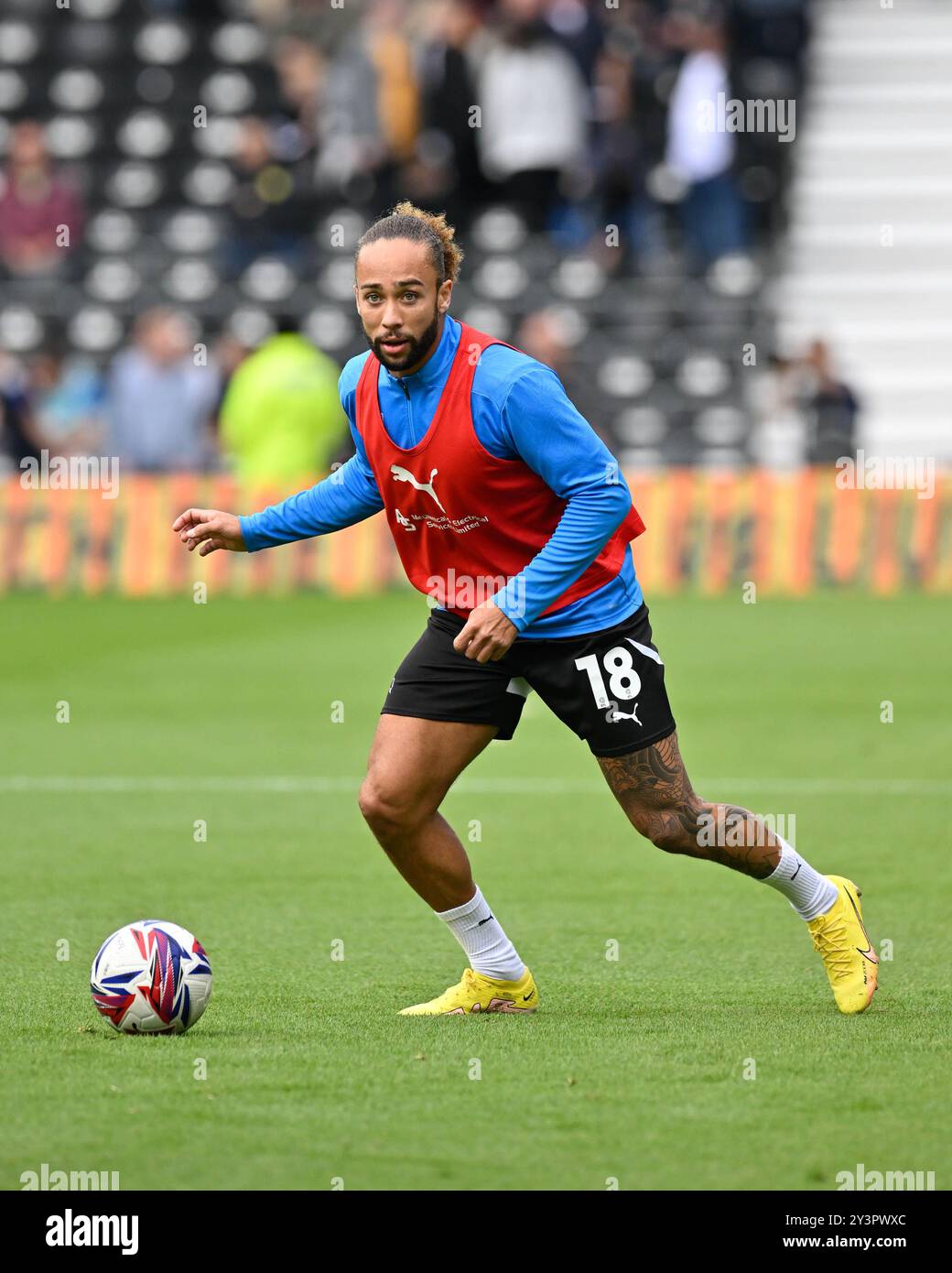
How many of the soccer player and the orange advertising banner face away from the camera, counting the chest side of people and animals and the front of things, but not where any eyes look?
0

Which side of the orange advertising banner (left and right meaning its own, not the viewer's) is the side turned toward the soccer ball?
front

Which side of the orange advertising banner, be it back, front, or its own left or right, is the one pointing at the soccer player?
front

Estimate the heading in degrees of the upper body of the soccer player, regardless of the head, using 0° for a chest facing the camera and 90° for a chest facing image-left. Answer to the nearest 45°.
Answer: approximately 45°

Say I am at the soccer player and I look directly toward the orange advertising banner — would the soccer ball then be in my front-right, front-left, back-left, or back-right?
back-left

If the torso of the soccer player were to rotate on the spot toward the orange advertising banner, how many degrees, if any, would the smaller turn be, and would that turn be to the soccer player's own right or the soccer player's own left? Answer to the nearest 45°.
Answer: approximately 135° to the soccer player's own right
